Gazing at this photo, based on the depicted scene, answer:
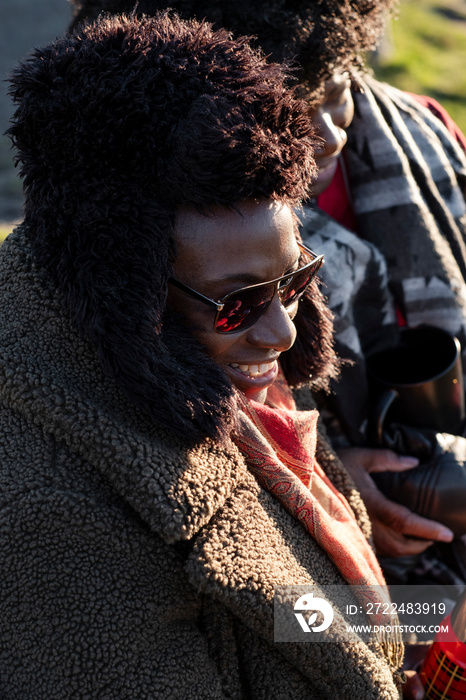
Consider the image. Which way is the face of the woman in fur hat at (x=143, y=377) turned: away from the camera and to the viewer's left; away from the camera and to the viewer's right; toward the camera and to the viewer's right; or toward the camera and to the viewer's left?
toward the camera and to the viewer's right

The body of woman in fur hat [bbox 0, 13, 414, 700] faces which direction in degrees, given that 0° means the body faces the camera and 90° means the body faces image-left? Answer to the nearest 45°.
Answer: approximately 315°
